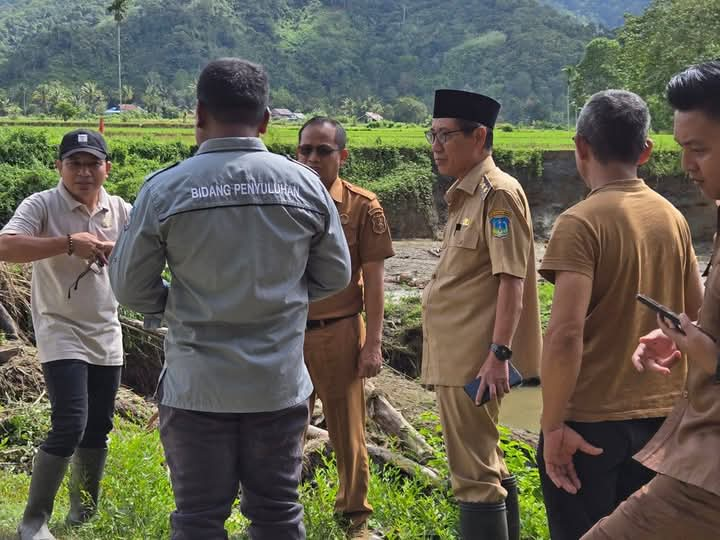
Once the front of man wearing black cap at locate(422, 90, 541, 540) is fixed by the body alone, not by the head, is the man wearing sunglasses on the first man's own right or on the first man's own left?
on the first man's own right

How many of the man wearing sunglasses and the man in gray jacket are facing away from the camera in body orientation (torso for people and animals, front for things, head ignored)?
1

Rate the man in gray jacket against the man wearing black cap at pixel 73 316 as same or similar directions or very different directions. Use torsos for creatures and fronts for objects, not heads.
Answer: very different directions

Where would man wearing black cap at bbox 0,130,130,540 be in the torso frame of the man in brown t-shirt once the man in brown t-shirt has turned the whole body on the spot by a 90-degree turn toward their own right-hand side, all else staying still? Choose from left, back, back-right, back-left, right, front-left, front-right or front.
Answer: back-left

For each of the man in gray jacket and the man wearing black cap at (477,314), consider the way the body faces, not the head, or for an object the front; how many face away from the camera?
1

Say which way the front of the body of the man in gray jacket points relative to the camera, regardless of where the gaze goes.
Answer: away from the camera

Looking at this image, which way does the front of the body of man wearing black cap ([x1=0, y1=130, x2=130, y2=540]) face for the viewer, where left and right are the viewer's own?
facing the viewer

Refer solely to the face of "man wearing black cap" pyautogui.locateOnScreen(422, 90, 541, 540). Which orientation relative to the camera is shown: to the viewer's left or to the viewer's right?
to the viewer's left

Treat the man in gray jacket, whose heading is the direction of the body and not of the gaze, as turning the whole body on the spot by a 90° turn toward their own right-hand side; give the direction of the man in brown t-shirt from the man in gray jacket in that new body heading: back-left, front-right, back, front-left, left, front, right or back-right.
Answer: front

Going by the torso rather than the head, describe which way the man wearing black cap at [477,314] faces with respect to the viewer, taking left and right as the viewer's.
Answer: facing the viewer and to the left of the viewer
